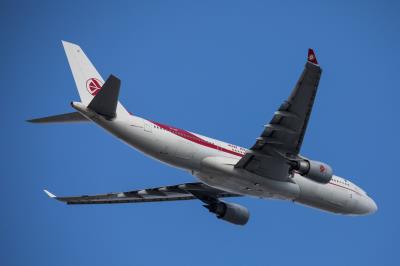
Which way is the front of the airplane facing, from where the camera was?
facing away from the viewer and to the right of the viewer
